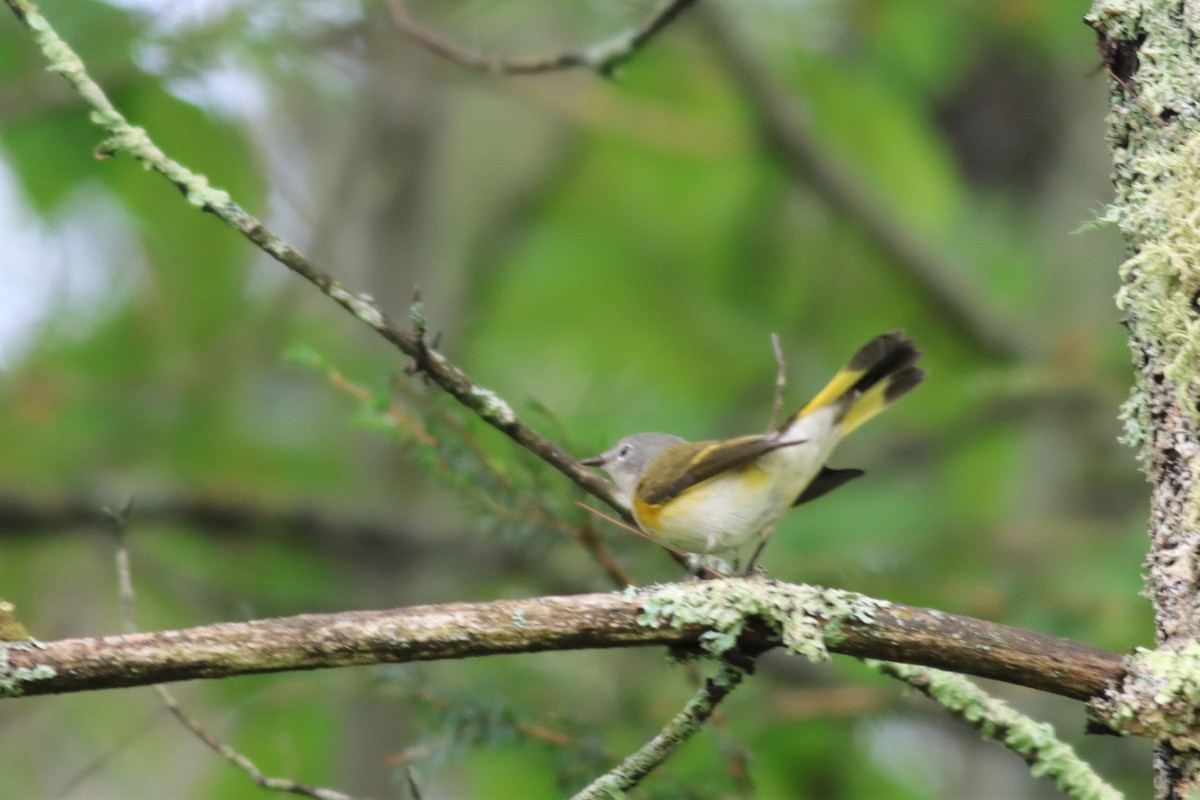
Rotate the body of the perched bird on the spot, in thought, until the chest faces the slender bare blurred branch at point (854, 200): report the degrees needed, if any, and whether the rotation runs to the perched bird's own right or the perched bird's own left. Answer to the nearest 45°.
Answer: approximately 90° to the perched bird's own right

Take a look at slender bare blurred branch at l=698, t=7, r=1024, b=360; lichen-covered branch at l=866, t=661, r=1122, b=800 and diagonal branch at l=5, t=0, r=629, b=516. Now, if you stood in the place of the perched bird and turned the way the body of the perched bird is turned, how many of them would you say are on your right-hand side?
1

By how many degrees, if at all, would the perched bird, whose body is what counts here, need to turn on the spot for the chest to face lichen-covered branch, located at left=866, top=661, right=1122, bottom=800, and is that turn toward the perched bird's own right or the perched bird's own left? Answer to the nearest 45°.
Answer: approximately 135° to the perched bird's own left

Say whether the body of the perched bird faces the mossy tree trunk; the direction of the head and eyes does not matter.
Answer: no

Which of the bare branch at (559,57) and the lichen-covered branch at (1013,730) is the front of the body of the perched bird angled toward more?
the bare branch

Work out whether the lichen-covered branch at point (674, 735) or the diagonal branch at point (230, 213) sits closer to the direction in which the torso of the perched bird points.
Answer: the diagonal branch

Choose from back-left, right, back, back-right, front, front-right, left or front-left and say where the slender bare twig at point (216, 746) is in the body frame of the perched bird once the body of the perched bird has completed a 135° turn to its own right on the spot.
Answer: back

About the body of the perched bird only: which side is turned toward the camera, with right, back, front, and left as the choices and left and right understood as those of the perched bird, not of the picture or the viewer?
left

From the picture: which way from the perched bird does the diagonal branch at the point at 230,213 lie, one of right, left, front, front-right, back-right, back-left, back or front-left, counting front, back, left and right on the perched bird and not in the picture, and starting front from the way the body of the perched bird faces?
front-left

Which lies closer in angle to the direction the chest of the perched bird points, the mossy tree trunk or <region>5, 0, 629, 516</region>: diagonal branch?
the diagonal branch

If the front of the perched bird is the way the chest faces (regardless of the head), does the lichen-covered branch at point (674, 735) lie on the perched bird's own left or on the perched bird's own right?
on the perched bird's own left
